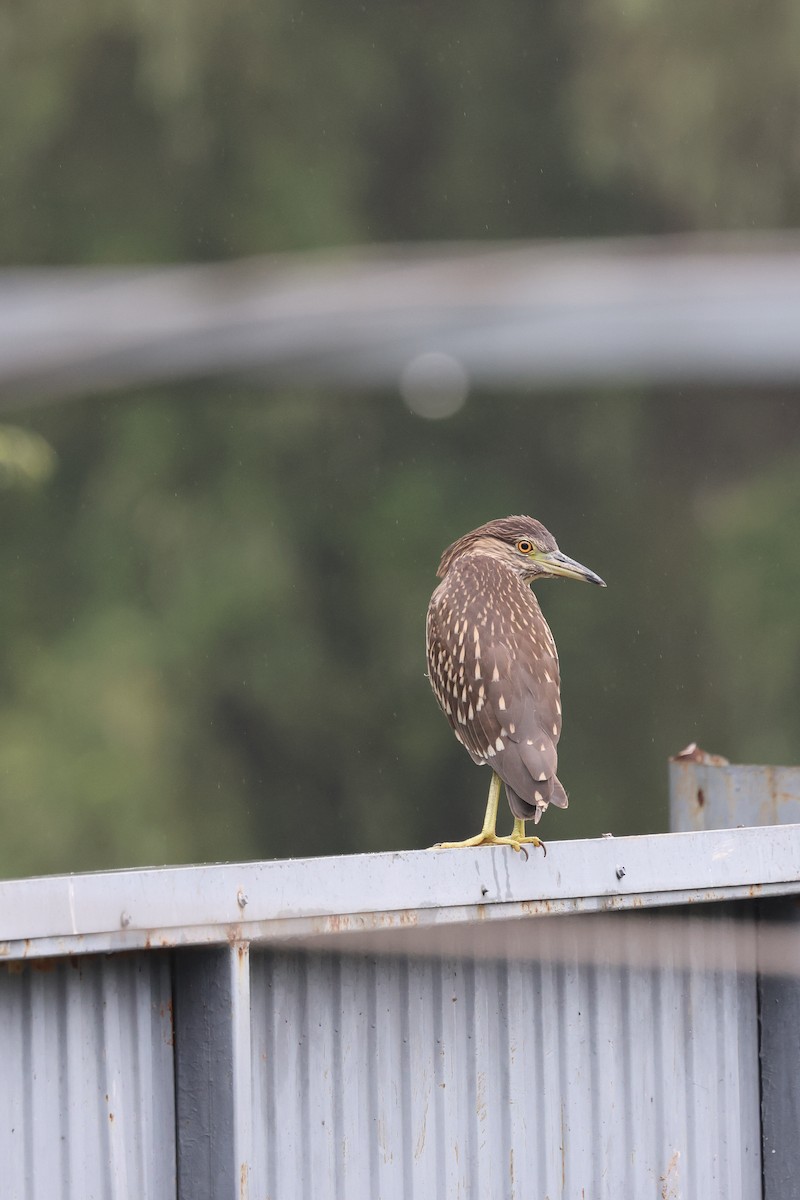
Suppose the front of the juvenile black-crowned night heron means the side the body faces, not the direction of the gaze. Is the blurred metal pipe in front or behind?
in front

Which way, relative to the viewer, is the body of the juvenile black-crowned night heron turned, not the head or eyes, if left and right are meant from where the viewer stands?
facing away from the viewer and to the left of the viewer
